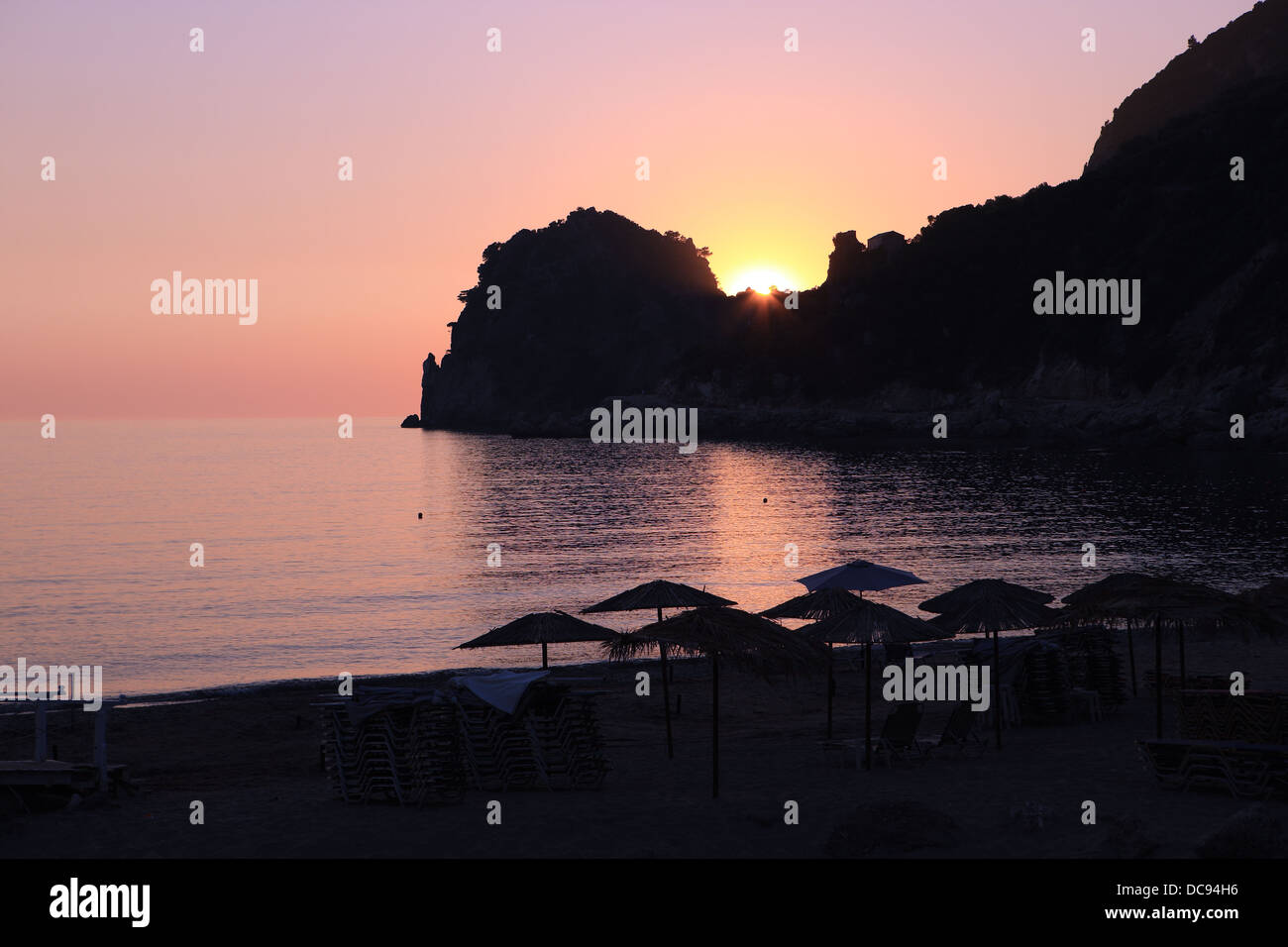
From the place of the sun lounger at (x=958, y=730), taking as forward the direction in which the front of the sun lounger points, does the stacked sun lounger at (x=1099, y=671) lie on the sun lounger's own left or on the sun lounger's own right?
on the sun lounger's own right

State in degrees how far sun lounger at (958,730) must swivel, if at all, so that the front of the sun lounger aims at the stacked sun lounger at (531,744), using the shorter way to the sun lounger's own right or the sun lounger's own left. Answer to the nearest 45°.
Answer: approximately 45° to the sun lounger's own left

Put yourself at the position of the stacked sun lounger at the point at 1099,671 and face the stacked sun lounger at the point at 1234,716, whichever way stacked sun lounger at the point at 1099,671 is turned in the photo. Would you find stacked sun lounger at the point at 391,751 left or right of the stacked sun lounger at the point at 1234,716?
right

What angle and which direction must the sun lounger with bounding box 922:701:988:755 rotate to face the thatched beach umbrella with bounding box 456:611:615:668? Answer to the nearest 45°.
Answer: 0° — it already faces it

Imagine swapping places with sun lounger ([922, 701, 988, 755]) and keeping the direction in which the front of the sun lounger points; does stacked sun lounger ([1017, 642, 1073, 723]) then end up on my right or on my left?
on my right
